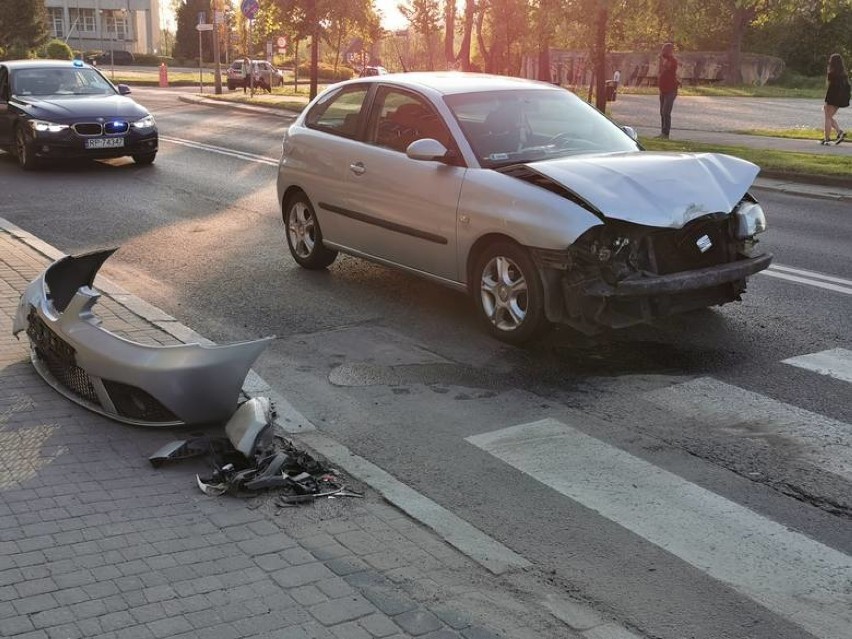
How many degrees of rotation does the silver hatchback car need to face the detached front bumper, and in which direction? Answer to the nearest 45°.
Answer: approximately 90° to its right

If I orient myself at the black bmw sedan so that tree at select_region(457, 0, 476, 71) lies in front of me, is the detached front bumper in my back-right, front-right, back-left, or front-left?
back-right

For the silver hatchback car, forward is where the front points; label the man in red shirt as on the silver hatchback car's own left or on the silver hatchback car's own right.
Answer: on the silver hatchback car's own left

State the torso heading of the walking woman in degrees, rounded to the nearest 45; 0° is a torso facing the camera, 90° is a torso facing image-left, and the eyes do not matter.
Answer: approximately 90°

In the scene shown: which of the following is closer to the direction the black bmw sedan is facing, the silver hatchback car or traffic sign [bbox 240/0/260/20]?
the silver hatchback car

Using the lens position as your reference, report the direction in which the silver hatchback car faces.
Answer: facing the viewer and to the right of the viewer

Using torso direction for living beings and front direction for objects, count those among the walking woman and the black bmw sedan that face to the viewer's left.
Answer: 1

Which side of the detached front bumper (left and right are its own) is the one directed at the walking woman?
back

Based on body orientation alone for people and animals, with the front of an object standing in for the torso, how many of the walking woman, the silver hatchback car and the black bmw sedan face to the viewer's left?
1

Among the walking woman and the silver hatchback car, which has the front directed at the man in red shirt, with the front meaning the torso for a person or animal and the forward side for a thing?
the walking woman
